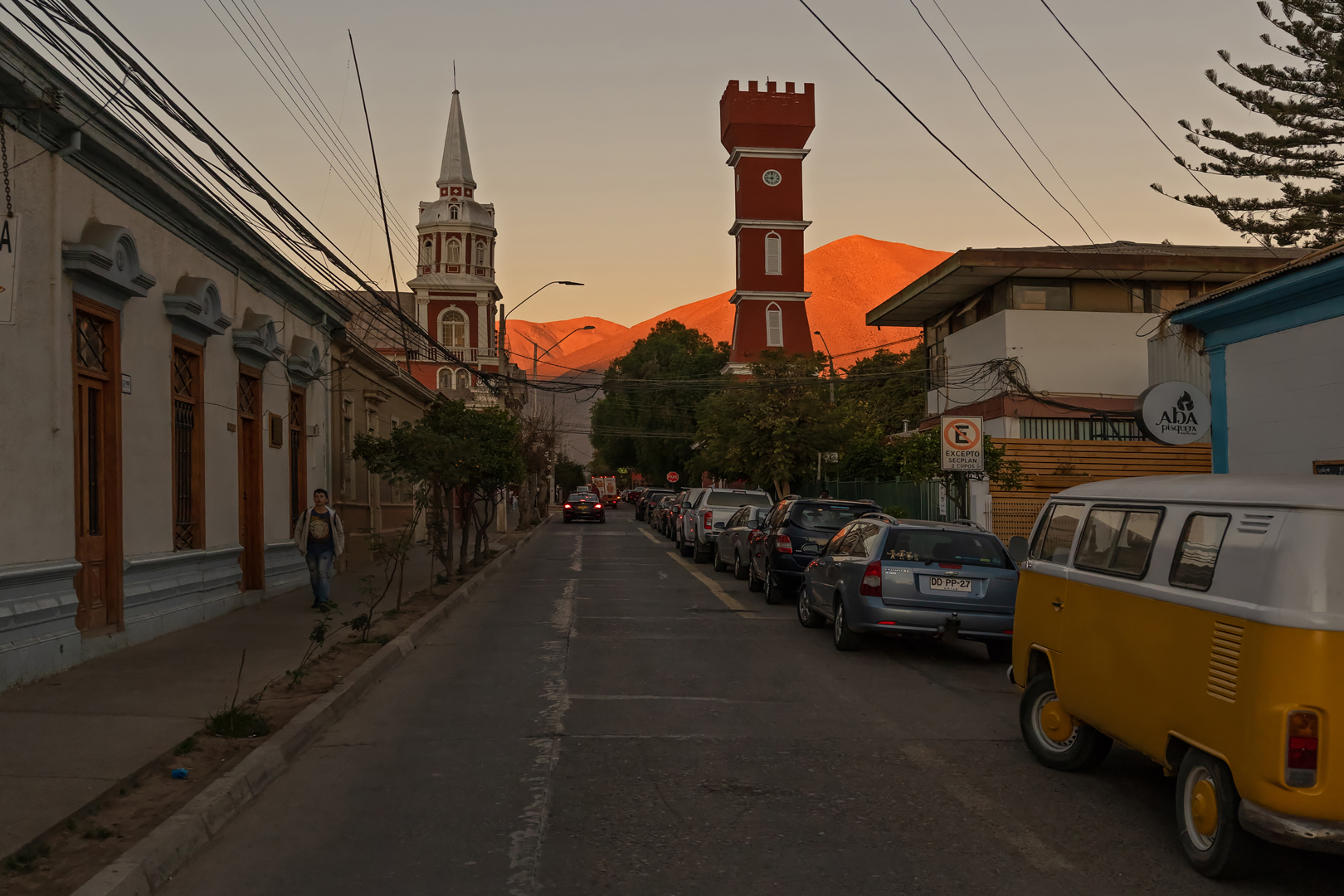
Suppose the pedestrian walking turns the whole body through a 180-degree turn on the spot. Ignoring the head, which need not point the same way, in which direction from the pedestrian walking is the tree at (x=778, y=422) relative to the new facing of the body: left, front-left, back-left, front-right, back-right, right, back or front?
front-right

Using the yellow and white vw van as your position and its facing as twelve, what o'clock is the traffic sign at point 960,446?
The traffic sign is roughly at 1 o'clock from the yellow and white vw van.

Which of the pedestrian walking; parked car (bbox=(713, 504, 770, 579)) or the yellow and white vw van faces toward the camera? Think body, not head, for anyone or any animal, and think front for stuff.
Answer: the pedestrian walking

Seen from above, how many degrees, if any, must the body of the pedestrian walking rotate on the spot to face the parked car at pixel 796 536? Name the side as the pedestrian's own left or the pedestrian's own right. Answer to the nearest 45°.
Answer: approximately 90° to the pedestrian's own left

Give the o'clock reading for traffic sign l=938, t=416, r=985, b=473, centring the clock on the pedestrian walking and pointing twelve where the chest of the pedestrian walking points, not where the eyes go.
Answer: The traffic sign is roughly at 9 o'clock from the pedestrian walking.

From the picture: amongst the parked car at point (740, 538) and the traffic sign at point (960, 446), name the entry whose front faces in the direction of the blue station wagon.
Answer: the traffic sign

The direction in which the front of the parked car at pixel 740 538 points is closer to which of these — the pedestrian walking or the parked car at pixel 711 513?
the parked car

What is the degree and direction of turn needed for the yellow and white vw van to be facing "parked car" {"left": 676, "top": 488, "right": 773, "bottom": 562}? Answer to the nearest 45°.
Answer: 0° — it already faces it

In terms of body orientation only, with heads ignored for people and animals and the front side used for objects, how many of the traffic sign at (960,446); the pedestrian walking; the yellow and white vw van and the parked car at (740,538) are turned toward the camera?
2

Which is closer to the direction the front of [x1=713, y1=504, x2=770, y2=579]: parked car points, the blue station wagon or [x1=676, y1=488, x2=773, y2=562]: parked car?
the parked car

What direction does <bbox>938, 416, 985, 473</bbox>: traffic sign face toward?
toward the camera

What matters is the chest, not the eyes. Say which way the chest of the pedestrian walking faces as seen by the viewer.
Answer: toward the camera

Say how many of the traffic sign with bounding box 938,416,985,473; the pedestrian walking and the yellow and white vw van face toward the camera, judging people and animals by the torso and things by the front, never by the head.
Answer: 2

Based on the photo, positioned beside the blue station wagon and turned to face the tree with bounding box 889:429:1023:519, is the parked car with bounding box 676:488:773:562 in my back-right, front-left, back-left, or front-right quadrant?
front-left

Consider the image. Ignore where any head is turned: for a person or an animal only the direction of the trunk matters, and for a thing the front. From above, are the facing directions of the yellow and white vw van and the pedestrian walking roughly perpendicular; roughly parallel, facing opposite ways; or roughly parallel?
roughly parallel, facing opposite ways

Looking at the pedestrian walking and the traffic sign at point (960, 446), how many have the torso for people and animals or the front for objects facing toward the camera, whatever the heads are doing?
2

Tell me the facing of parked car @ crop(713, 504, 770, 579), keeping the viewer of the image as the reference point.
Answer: facing away from the viewer and to the left of the viewer

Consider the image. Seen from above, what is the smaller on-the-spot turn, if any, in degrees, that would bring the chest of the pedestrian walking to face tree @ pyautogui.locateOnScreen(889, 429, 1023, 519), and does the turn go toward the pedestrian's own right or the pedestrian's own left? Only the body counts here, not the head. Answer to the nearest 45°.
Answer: approximately 90° to the pedestrian's own left

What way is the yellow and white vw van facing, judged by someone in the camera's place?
facing away from the viewer and to the left of the viewer

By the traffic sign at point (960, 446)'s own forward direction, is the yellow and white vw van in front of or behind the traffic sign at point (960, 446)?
in front

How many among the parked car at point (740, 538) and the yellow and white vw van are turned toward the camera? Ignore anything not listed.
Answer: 0
